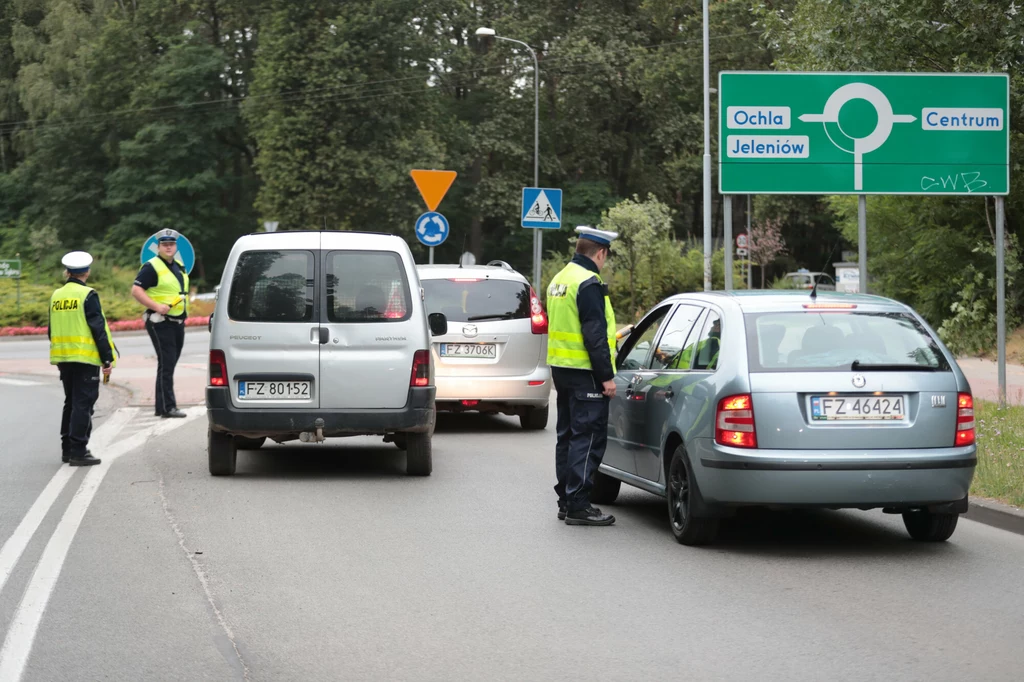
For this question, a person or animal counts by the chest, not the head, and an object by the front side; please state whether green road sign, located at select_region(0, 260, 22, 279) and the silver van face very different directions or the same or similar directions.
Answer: very different directions

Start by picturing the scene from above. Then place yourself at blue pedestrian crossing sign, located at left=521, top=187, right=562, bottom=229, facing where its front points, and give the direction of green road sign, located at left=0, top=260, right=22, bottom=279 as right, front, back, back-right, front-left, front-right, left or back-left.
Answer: back-right

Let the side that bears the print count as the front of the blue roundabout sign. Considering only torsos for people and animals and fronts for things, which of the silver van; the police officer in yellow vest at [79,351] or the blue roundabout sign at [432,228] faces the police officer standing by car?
the blue roundabout sign

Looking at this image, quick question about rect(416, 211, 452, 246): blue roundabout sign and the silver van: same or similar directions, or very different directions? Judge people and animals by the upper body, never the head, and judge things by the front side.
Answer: very different directions

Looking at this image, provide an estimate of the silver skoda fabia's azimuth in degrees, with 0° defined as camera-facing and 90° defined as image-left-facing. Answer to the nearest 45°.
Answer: approximately 135°

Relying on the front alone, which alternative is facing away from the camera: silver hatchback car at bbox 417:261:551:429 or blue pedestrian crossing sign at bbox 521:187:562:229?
the silver hatchback car

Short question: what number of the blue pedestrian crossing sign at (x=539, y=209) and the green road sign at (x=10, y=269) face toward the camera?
2

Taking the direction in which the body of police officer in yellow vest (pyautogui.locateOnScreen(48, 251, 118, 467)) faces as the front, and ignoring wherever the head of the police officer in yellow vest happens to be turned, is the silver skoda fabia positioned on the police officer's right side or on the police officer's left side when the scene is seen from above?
on the police officer's right side

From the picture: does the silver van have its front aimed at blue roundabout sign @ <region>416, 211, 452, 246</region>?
yes

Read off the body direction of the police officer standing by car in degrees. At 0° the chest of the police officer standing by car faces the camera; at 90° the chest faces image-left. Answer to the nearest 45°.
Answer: approximately 225°

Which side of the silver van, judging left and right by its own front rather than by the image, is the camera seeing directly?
back

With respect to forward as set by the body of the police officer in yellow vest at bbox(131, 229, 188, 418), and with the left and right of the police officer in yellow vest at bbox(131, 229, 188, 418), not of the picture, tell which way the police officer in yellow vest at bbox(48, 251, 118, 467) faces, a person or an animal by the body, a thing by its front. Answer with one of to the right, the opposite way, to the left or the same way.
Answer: to the left
